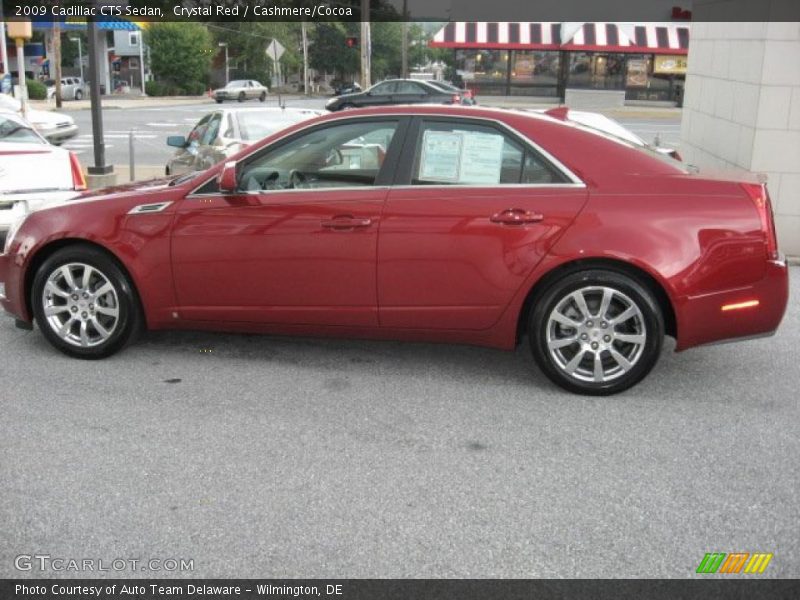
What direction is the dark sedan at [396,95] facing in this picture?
to the viewer's left

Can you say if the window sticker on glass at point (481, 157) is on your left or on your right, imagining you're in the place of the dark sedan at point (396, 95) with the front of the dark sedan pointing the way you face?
on your left

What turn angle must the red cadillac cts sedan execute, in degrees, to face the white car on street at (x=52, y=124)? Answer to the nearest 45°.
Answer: approximately 45° to its right

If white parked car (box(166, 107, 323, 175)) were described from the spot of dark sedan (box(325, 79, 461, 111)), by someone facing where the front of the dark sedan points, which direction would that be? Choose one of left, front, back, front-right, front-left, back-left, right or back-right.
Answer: left

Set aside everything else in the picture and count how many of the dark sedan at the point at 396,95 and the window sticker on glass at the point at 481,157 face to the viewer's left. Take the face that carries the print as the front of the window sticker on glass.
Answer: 1

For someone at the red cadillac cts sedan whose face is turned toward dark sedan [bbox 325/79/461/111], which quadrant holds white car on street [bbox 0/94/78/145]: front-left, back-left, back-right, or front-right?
front-left

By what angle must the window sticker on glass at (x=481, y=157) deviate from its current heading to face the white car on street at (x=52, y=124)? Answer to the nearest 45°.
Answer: approximately 135° to its right

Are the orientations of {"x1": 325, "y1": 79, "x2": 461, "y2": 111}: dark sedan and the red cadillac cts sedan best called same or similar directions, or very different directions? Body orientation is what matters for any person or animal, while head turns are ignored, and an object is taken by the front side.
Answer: same or similar directions

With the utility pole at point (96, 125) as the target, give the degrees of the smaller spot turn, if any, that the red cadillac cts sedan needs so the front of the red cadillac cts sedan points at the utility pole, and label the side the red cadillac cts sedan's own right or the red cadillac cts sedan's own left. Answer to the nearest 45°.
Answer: approximately 45° to the red cadillac cts sedan's own right

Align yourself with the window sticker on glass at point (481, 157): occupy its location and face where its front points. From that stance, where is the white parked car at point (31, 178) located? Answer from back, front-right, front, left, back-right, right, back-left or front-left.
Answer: back-right

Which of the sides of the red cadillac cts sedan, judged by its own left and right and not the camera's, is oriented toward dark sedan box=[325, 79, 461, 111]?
right

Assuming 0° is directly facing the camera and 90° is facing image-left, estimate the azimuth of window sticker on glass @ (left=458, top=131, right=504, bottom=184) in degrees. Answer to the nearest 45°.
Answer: approximately 0°

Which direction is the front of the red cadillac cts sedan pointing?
to the viewer's left

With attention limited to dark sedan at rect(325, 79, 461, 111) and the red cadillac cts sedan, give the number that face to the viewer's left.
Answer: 2
